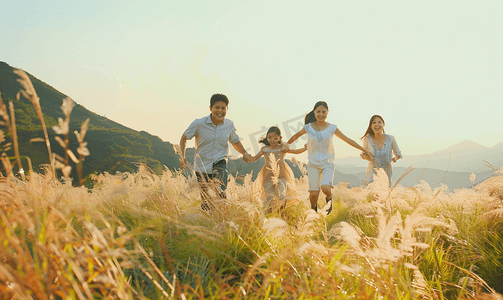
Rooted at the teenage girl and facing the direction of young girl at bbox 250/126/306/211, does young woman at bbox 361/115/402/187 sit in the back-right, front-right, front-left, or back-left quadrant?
back-right

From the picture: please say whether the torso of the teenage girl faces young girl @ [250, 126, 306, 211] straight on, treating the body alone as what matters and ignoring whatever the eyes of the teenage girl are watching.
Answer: no

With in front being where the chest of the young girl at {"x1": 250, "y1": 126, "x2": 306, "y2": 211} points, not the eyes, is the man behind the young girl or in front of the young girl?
in front

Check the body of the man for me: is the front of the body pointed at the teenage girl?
no

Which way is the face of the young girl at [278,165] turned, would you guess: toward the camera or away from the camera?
toward the camera

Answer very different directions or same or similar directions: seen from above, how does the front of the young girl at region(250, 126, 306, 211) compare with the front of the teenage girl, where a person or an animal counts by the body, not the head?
same or similar directions

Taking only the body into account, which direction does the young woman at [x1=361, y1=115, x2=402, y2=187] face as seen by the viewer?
toward the camera

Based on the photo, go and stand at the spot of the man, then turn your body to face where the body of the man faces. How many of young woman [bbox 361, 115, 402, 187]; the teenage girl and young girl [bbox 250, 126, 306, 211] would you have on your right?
0

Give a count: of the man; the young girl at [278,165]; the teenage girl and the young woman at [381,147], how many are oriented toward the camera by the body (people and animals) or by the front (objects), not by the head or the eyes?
4

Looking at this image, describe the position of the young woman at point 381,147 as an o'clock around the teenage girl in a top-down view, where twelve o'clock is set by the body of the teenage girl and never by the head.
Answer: The young woman is roughly at 8 o'clock from the teenage girl.

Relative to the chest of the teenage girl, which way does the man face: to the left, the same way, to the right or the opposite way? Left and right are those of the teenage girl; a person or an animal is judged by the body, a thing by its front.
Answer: the same way

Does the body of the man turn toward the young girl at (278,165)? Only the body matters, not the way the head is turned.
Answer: no

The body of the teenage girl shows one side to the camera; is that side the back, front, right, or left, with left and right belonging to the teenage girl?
front

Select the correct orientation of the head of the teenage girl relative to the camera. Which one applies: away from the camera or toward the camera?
toward the camera

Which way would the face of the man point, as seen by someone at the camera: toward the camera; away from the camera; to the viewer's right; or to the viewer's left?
toward the camera
